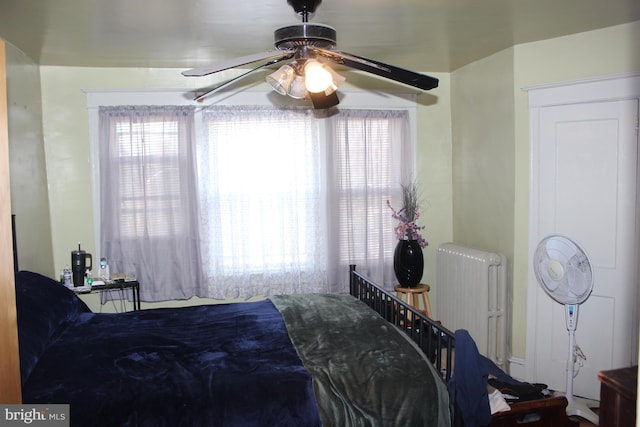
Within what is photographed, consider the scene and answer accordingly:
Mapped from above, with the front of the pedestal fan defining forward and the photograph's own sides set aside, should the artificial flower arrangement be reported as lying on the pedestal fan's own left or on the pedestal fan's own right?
on the pedestal fan's own right

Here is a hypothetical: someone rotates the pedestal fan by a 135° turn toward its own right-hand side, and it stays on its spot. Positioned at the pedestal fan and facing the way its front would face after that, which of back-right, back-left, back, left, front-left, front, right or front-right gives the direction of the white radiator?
front-left

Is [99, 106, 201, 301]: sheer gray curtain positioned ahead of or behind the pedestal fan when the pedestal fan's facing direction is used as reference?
ahead

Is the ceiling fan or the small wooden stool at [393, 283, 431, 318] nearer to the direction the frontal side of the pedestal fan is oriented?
the ceiling fan

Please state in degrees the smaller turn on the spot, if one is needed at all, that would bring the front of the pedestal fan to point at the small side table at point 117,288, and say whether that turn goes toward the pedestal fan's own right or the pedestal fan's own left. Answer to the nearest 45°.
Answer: approximately 45° to the pedestal fan's own right

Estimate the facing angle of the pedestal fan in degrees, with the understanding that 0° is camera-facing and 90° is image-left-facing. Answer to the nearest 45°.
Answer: approximately 45°

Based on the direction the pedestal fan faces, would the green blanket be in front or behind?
in front

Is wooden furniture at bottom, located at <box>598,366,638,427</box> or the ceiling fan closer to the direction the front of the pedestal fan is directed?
the ceiling fan

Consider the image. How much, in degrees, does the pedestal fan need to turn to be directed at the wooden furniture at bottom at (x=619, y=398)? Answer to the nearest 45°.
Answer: approximately 45° to its left

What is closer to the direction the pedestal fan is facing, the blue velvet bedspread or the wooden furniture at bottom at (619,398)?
the blue velvet bedspread

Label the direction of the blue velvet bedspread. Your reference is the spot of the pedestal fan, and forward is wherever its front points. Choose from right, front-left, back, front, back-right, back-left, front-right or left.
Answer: front

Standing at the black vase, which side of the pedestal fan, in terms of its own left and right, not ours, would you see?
right

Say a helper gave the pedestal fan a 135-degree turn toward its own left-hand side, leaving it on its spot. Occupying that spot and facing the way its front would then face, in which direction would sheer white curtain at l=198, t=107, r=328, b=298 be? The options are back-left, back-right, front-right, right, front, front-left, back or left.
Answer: back

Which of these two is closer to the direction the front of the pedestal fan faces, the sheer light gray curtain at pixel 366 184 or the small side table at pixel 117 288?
the small side table

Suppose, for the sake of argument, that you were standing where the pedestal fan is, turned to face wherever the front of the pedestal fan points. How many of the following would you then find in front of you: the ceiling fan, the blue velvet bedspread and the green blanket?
3
